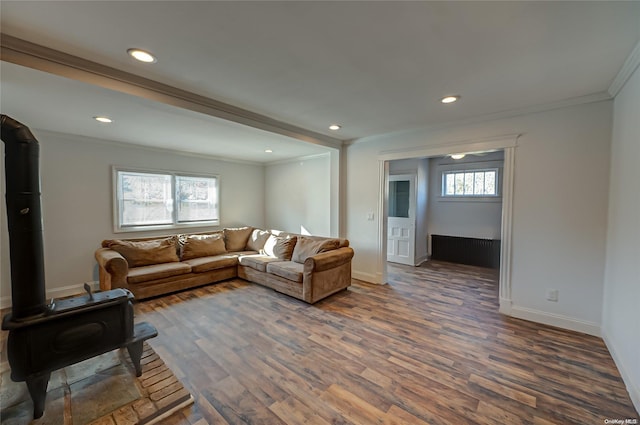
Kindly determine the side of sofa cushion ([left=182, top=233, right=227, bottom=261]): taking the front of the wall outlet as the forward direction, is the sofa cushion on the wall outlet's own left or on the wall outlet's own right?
on the wall outlet's own right

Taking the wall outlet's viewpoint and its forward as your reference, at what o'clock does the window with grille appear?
The window with grille is roughly at 5 o'clock from the wall outlet.

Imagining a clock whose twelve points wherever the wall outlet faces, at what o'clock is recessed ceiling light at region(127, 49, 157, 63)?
The recessed ceiling light is roughly at 1 o'clock from the wall outlet.

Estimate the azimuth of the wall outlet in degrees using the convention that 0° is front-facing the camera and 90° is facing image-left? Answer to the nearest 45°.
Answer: approximately 0°

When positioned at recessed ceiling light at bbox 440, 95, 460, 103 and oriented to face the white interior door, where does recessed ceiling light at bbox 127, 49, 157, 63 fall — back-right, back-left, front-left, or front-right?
back-left

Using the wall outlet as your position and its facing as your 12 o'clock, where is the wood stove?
The wood stove is roughly at 1 o'clock from the wall outlet.

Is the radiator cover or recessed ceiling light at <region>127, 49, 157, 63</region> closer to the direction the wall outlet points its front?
the recessed ceiling light

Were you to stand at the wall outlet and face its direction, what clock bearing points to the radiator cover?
The radiator cover is roughly at 5 o'clock from the wall outlet.

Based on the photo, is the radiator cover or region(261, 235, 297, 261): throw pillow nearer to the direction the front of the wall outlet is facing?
the throw pillow

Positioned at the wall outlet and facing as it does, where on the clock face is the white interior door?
The white interior door is roughly at 4 o'clock from the wall outlet.

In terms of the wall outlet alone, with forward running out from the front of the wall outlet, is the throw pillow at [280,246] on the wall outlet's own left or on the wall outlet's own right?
on the wall outlet's own right

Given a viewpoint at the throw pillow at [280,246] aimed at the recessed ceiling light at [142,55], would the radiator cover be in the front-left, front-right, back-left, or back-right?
back-left

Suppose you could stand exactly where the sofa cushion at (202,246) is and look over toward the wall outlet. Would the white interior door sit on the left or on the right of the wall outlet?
left

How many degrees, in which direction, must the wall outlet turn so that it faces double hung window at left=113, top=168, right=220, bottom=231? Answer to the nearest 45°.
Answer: approximately 45° to its right
